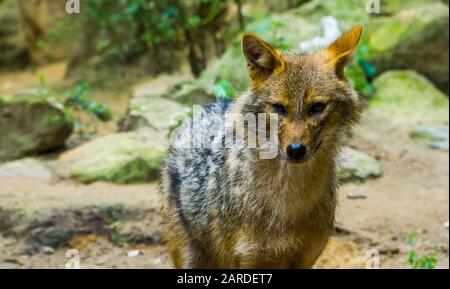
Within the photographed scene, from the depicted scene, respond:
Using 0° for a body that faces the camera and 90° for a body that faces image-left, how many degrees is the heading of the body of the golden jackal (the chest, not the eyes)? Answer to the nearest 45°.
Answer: approximately 315°

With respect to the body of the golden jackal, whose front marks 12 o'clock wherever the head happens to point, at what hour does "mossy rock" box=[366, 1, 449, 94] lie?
The mossy rock is roughly at 8 o'clock from the golden jackal.

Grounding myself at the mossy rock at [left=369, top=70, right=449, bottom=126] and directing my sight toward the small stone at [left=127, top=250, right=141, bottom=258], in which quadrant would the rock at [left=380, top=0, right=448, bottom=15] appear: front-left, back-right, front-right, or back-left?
back-right

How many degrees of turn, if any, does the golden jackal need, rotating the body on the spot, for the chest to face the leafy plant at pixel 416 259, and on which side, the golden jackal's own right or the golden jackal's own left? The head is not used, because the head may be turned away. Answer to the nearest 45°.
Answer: approximately 90° to the golden jackal's own left

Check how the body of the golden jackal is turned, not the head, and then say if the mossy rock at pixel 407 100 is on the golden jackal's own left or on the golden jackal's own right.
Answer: on the golden jackal's own left

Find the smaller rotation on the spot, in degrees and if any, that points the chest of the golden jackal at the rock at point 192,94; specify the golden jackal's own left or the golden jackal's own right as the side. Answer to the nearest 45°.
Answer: approximately 135° to the golden jackal's own left

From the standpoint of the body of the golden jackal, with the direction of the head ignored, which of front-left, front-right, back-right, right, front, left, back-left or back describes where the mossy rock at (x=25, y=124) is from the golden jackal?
back
